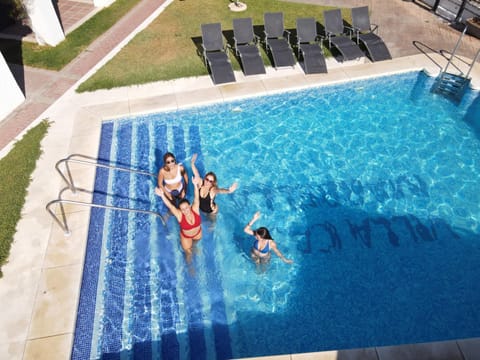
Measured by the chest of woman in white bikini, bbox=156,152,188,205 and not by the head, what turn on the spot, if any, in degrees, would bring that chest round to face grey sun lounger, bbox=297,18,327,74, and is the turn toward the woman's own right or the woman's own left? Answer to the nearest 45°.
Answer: approximately 135° to the woman's own left

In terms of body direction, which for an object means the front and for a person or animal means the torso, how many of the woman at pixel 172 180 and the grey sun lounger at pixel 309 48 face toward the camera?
2

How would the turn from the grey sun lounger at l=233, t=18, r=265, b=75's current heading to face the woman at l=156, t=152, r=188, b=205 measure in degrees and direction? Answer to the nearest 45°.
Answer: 0° — it already faces them

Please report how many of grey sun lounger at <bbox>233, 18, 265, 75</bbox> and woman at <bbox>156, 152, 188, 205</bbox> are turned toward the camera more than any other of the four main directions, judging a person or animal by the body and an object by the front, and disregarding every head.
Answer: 2

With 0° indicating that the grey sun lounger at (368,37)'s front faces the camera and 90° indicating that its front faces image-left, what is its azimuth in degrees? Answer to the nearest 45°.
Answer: approximately 315°

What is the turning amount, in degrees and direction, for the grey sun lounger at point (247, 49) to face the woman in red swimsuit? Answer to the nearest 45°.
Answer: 0° — it already faces them

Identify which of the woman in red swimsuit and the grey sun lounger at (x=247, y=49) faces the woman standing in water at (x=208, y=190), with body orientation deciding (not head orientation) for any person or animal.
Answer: the grey sun lounger

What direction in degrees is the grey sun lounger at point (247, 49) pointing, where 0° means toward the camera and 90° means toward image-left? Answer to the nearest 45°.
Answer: approximately 0°

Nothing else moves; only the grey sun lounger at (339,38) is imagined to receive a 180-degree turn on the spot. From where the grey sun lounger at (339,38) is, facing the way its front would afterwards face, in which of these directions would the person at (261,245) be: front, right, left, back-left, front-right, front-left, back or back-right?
back-left

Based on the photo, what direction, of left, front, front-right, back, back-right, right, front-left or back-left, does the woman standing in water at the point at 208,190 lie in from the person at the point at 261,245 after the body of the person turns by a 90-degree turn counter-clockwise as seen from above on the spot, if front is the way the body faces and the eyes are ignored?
back

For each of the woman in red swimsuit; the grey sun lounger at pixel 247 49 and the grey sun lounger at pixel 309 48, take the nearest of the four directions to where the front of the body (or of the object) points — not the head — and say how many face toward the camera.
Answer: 3

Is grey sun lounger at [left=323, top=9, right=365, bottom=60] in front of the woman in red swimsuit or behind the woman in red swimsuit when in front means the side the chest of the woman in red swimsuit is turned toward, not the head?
behind

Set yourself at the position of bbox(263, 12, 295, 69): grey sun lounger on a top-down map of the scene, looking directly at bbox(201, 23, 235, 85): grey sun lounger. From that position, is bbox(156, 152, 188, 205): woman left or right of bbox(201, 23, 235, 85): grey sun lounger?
left
